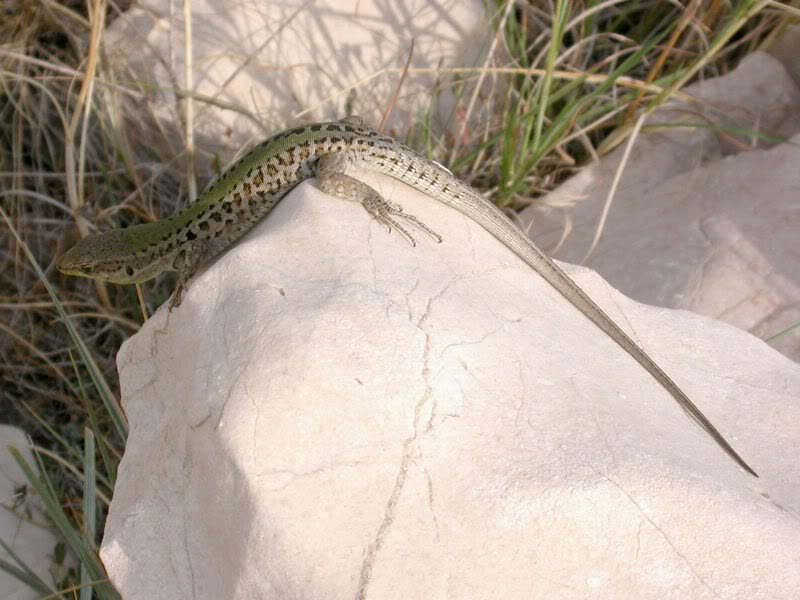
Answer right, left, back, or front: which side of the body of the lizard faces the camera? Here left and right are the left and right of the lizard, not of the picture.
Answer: left

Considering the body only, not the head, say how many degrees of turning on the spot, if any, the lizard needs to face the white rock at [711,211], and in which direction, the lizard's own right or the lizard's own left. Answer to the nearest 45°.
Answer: approximately 180°

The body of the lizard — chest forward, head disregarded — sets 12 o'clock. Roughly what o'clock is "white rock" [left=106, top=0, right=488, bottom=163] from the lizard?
The white rock is roughly at 3 o'clock from the lizard.
